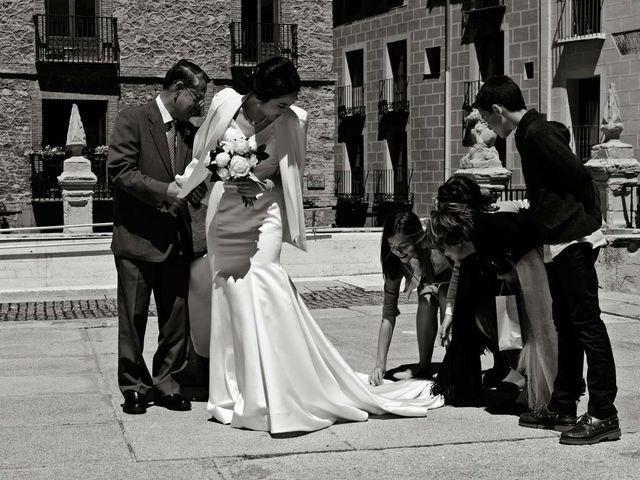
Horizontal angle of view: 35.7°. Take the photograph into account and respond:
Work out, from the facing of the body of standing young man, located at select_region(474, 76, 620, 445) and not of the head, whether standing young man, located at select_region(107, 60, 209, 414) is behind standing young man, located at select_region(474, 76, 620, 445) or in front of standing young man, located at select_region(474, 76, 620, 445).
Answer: in front

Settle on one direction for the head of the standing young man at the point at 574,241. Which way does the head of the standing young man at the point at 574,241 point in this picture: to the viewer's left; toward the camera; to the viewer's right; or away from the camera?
to the viewer's left

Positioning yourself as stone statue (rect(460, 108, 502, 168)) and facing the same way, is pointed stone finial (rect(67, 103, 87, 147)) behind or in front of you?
in front

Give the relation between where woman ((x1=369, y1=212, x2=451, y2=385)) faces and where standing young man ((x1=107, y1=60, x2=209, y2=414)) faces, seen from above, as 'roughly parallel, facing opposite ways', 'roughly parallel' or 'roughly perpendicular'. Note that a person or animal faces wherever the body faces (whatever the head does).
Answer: roughly perpendicular

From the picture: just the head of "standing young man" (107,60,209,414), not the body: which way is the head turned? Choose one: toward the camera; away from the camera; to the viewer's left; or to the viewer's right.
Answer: to the viewer's right

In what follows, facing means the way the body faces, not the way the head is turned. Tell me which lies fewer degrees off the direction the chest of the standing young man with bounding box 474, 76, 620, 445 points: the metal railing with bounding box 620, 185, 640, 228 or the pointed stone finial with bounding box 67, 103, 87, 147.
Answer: the pointed stone finial

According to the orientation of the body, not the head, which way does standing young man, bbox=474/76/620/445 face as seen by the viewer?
to the viewer's left

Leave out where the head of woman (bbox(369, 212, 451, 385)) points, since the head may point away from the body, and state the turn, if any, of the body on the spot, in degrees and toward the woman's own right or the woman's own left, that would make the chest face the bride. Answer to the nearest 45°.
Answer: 0° — they already face them
